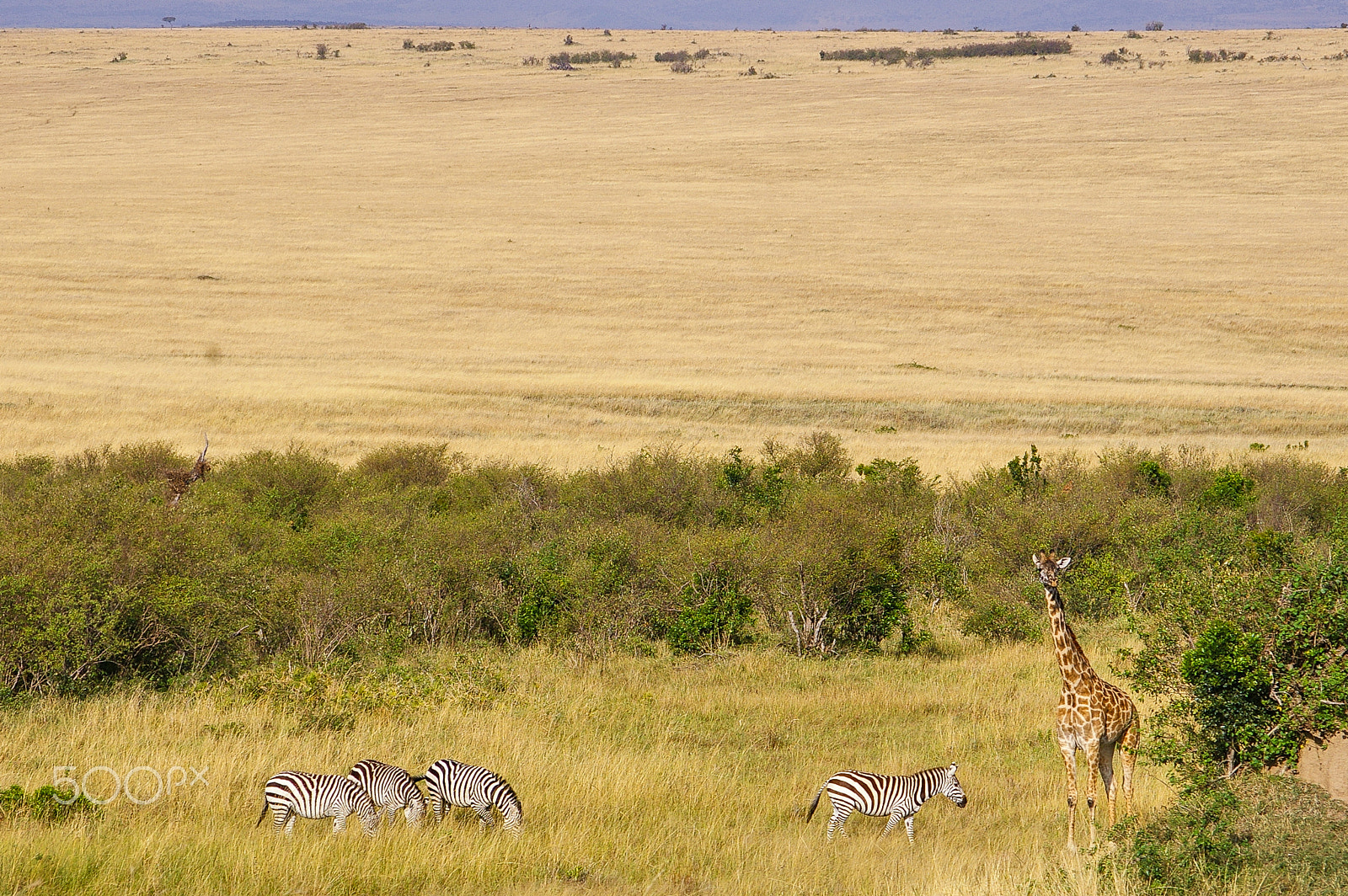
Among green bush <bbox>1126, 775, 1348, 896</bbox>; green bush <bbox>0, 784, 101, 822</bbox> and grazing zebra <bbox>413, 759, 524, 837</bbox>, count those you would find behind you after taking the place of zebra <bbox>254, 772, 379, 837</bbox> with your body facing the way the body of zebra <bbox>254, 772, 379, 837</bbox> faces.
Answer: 1

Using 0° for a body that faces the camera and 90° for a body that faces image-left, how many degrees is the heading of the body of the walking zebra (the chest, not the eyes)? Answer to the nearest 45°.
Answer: approximately 270°

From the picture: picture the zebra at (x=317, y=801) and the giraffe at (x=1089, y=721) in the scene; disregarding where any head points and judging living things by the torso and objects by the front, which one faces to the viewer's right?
the zebra

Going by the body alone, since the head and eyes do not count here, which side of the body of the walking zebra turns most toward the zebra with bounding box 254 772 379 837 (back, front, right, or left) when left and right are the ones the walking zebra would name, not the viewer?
back

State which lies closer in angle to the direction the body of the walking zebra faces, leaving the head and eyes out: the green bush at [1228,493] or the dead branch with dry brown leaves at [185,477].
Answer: the green bush

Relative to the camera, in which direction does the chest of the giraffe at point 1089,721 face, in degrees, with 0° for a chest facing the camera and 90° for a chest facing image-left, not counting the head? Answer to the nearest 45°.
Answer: approximately 45°

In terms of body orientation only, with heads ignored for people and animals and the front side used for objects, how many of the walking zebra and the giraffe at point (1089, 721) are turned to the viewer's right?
1

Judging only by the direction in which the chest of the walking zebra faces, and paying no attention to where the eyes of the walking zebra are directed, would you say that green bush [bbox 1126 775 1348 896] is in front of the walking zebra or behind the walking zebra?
in front

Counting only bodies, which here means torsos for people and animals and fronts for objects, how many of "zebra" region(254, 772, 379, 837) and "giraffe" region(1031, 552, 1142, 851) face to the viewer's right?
1

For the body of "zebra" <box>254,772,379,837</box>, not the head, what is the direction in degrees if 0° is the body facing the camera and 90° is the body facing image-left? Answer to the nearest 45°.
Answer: approximately 270°

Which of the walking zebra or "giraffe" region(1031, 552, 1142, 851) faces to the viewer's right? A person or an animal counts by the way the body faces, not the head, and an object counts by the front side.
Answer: the walking zebra
